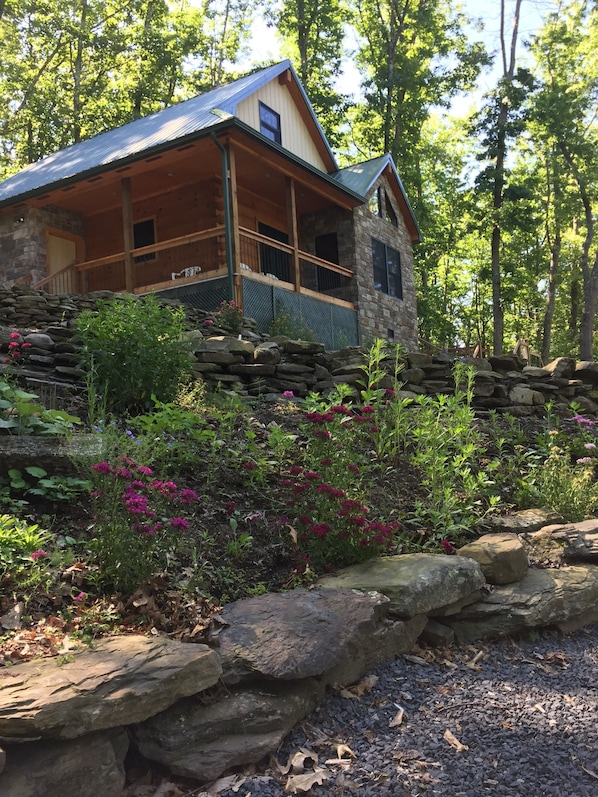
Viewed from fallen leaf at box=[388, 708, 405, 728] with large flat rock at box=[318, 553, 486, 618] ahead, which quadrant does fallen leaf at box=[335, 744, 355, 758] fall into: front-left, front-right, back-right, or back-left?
back-left

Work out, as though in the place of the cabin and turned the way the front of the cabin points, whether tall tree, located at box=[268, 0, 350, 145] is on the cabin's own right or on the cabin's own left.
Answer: on the cabin's own left

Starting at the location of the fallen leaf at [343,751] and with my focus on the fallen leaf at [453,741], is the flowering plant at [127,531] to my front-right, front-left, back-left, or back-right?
back-left

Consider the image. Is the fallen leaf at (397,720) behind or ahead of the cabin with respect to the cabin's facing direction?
ahead

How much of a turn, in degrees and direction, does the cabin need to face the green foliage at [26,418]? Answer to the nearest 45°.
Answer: approximately 45° to its right

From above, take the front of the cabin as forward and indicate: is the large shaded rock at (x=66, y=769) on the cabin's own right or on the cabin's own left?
on the cabin's own right

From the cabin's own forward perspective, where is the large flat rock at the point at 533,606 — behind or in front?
in front

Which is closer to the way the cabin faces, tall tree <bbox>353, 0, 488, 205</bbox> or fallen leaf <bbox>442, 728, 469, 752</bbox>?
the fallen leaf

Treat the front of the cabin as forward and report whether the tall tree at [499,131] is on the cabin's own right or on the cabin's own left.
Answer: on the cabin's own left

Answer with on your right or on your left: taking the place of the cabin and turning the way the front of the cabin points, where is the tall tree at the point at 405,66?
on your left
